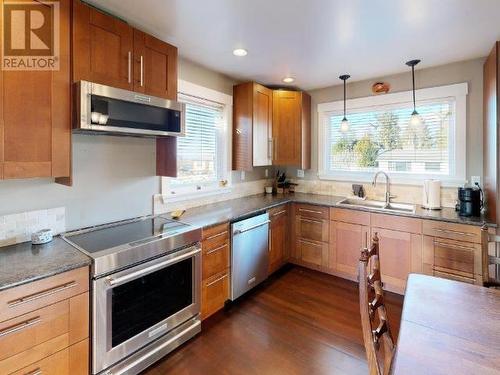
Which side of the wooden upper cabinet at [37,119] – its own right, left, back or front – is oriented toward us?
front

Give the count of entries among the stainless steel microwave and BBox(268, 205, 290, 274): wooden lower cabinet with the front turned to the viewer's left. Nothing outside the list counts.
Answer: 0

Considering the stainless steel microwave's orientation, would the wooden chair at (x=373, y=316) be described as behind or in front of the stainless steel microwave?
in front

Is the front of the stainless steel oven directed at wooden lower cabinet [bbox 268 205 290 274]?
no

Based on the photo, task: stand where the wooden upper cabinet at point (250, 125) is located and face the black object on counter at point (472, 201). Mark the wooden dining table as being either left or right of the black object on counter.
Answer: right

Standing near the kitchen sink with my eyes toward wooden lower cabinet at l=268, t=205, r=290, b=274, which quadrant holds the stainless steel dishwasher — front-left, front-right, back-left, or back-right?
front-left

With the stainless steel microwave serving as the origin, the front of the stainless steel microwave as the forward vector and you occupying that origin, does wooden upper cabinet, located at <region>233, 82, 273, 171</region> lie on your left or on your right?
on your left

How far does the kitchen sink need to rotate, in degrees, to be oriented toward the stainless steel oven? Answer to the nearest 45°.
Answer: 0° — it already faces it

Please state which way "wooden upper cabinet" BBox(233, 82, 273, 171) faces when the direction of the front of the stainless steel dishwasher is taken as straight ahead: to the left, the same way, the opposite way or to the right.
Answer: the same way

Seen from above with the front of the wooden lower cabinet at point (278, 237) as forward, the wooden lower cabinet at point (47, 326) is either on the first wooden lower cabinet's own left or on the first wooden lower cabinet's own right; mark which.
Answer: on the first wooden lower cabinet's own right

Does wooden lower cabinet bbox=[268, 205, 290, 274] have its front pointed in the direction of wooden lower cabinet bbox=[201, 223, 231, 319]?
no

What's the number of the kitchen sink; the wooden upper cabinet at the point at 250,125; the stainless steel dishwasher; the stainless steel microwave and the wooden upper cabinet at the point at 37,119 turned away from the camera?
0

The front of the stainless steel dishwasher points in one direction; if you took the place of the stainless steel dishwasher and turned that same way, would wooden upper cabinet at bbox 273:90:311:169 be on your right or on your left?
on your left

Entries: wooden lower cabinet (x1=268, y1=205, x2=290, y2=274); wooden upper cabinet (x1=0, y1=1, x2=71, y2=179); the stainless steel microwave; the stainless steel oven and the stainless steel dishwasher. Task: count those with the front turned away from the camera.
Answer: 0

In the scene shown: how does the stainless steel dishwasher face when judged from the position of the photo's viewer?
facing the viewer and to the right of the viewer
